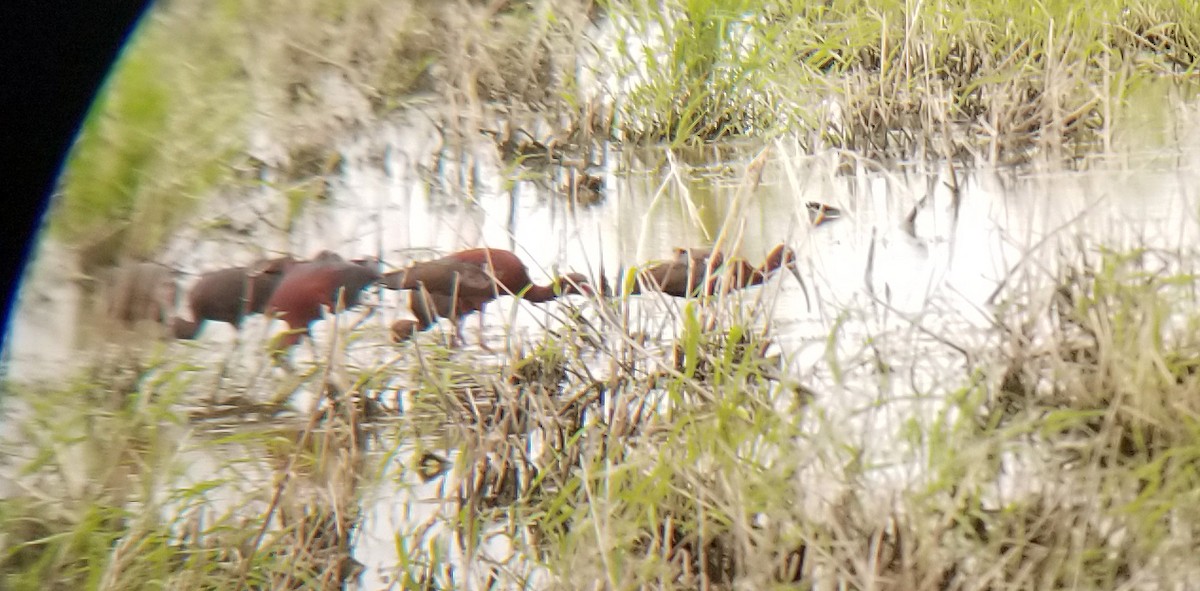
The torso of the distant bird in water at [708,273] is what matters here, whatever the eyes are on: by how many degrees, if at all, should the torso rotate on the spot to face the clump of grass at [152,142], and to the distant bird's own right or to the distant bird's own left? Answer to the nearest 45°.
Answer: approximately 180°

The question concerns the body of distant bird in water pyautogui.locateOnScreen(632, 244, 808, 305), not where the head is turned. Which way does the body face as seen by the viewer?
to the viewer's right

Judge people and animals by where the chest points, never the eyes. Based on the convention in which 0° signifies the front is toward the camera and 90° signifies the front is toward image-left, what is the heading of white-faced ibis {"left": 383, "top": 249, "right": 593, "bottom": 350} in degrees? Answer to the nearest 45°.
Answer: approximately 270°

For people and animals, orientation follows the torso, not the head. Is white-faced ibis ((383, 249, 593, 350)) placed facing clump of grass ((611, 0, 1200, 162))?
no

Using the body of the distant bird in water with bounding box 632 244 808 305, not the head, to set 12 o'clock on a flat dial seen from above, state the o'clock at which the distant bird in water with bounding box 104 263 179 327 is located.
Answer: the distant bird in water with bounding box 104 263 179 327 is roughly at 6 o'clock from the distant bird in water with bounding box 632 244 808 305.

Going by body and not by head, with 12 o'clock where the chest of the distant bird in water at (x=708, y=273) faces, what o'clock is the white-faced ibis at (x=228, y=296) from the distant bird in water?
The white-faced ibis is roughly at 6 o'clock from the distant bird in water.
